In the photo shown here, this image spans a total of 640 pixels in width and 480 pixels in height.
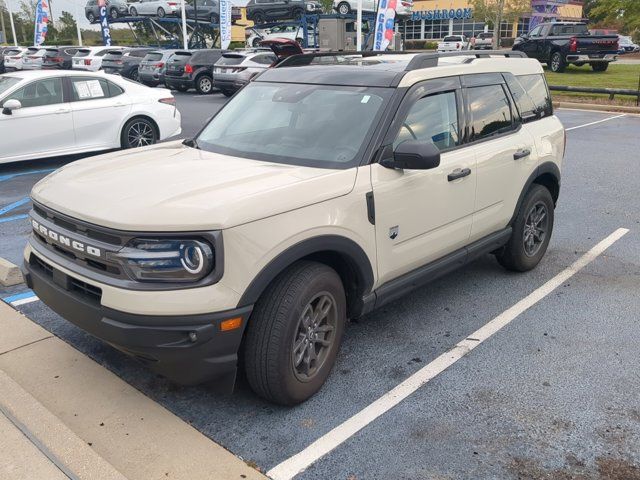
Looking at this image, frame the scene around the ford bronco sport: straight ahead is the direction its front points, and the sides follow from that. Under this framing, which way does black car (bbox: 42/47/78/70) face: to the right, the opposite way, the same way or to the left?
the opposite way

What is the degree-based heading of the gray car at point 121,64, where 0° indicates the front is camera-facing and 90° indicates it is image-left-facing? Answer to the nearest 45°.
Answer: approximately 225°

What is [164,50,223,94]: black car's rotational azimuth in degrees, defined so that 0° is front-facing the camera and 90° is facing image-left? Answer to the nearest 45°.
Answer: approximately 225°

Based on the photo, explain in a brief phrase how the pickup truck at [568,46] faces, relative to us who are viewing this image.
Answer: facing away from the viewer and to the left of the viewer

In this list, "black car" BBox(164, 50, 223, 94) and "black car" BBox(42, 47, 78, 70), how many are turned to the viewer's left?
0

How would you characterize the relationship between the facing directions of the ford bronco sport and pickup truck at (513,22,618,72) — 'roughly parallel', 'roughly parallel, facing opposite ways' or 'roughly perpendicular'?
roughly perpendicular

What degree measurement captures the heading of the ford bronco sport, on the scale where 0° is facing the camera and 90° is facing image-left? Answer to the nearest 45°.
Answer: approximately 45°

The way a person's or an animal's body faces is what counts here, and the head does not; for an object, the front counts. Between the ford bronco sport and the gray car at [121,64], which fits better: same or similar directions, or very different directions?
very different directions

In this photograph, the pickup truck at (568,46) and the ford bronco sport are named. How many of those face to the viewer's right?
0

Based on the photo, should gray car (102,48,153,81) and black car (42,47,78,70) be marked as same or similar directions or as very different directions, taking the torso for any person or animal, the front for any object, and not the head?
same or similar directions

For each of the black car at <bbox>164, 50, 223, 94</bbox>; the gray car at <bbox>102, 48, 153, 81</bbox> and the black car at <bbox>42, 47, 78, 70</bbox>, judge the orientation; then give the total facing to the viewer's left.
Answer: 0

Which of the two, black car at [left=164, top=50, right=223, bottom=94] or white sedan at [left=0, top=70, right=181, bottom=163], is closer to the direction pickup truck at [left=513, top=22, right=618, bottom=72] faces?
the black car

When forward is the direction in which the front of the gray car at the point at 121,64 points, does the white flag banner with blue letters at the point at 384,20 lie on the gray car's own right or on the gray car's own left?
on the gray car's own right

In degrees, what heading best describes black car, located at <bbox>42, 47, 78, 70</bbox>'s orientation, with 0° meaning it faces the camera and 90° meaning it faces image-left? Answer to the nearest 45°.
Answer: approximately 225°

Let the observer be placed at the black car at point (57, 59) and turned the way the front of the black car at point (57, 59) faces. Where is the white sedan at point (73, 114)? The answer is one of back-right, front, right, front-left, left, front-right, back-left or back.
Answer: back-right

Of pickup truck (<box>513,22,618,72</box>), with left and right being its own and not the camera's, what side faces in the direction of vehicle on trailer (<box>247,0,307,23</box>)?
front

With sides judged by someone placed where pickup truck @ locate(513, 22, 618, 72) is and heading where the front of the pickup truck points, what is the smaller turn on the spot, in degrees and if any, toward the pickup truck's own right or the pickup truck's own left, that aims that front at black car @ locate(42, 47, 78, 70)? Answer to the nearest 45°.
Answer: approximately 45° to the pickup truck's own left
